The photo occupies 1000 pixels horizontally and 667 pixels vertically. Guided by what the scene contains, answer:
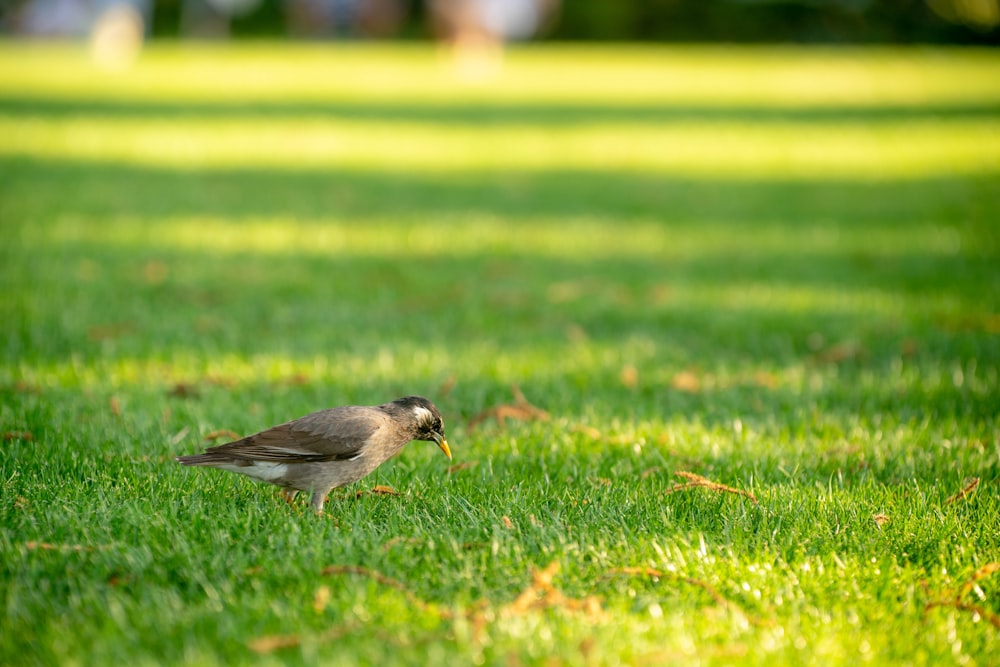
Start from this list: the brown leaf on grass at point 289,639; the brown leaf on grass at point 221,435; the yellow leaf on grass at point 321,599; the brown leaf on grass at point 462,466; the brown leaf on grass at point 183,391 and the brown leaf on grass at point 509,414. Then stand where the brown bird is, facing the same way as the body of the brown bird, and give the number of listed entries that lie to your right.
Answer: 2

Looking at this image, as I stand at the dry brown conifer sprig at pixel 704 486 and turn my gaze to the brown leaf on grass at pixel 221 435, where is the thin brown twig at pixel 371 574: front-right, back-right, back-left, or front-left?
front-left

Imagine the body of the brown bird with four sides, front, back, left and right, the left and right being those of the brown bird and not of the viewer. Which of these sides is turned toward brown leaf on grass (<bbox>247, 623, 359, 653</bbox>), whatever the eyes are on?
right

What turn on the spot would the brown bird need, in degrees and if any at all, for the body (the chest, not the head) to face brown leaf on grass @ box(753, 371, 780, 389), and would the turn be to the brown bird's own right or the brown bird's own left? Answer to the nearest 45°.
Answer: approximately 45° to the brown bird's own left

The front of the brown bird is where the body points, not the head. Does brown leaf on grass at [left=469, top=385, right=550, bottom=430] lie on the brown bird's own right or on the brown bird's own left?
on the brown bird's own left

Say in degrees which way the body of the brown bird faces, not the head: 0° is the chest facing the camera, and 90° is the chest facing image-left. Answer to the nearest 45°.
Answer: approximately 270°

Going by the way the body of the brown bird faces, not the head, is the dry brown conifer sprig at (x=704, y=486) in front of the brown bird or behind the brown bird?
in front

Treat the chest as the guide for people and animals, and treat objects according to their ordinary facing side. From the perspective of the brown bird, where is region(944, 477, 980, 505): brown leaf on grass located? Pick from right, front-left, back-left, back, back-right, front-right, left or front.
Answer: front

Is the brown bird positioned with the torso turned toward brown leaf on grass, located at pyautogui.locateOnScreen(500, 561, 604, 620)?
no

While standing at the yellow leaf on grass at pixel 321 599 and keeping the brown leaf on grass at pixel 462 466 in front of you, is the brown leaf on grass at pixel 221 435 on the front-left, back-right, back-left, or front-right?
front-left

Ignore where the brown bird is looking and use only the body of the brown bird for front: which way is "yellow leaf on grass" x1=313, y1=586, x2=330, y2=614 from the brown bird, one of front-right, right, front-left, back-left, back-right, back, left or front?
right
